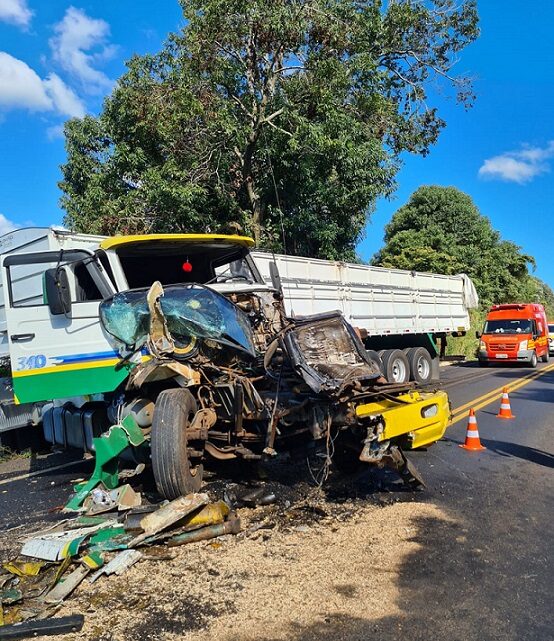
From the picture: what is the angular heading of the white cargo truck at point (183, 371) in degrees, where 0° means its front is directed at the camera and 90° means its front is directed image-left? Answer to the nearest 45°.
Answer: approximately 315°

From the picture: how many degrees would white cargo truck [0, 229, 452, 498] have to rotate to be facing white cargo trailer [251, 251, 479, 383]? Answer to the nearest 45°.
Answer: approximately 90° to its left

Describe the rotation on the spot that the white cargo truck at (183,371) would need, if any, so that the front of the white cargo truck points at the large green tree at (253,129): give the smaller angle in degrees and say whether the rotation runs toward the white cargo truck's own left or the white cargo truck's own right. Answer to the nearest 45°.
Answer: approximately 135° to the white cargo truck's own left

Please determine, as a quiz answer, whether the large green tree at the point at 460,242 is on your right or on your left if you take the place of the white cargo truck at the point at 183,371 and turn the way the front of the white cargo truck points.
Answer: on your left
